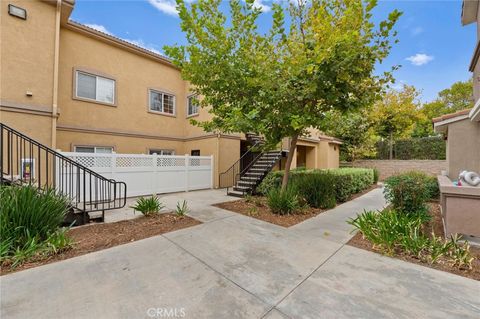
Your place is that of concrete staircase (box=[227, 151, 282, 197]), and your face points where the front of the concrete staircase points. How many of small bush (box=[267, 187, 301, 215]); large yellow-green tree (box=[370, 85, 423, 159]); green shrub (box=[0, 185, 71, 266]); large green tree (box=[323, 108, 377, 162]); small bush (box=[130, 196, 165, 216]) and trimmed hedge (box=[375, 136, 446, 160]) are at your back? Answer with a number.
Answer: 3

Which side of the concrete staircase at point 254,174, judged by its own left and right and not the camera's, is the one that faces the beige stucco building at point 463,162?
left

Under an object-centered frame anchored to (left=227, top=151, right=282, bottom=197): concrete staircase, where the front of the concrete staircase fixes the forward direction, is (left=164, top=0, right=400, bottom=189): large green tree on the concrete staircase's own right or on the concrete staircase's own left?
on the concrete staircase's own left

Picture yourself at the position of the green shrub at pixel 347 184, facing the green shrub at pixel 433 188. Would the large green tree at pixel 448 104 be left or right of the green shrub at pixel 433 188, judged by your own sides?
left

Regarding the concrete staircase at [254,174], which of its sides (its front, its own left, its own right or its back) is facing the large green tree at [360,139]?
back

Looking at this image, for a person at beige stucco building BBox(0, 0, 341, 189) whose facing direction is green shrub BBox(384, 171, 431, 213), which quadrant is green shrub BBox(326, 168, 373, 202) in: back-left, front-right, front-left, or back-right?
front-left

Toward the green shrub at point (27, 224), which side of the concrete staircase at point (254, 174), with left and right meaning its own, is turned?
front

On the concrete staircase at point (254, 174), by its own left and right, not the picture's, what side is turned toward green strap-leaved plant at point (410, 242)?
left

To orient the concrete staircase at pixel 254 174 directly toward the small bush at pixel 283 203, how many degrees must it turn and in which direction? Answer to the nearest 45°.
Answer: approximately 45° to its left

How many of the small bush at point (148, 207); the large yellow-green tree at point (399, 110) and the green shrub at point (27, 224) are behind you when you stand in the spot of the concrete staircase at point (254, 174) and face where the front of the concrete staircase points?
1

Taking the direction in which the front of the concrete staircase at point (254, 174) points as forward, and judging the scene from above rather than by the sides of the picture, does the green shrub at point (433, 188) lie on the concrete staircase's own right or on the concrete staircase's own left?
on the concrete staircase's own left

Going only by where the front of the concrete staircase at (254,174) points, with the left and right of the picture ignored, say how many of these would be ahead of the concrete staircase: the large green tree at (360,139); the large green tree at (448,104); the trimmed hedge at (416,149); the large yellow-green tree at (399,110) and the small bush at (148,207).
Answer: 1

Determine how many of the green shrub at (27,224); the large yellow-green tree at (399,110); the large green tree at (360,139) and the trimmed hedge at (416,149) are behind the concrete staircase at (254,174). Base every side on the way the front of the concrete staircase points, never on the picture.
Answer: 3

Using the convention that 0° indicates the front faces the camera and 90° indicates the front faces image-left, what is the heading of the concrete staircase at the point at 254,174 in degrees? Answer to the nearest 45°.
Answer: approximately 45°

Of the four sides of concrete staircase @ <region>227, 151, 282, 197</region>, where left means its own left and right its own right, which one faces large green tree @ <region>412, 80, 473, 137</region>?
back

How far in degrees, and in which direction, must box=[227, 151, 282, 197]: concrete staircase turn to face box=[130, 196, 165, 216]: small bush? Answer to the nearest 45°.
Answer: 0° — it already faces it

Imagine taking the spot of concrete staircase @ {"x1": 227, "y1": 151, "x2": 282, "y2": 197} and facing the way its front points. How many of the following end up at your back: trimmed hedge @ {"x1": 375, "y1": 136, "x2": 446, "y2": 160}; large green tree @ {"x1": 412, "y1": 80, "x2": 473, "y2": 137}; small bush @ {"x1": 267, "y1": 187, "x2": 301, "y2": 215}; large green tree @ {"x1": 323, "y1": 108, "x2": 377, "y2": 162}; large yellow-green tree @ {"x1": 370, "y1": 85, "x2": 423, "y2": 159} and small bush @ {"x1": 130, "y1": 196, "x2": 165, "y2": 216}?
4

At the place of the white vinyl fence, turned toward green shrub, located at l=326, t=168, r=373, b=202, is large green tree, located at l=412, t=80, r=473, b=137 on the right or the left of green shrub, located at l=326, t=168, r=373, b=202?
left
